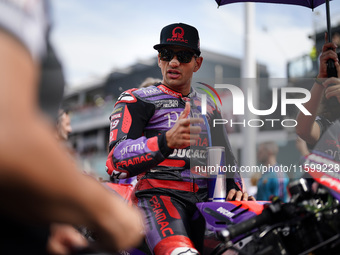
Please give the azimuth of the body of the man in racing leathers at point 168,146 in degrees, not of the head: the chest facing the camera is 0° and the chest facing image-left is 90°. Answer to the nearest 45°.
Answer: approximately 315°

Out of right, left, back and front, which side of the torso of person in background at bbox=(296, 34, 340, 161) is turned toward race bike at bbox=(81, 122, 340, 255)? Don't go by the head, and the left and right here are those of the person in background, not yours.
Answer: front

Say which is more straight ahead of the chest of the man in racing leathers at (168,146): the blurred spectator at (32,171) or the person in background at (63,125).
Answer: the blurred spectator

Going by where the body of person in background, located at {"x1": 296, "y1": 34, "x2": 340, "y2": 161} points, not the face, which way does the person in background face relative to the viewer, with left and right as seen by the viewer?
facing the viewer

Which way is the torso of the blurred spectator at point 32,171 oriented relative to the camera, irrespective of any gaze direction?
to the viewer's right

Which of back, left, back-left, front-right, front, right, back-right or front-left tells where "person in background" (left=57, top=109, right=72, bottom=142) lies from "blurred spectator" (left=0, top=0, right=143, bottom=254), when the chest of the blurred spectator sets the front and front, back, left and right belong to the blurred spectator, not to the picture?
left

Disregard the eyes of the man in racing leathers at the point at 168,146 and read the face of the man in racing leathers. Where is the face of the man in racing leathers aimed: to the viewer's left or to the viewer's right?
to the viewer's left
